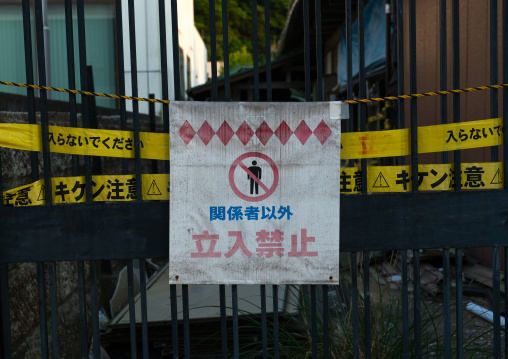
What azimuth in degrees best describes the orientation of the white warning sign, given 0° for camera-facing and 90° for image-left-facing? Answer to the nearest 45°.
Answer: approximately 0°

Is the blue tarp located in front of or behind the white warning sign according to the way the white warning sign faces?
behind

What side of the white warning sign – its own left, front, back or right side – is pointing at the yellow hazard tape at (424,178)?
left

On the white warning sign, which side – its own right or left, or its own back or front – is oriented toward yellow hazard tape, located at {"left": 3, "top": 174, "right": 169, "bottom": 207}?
right

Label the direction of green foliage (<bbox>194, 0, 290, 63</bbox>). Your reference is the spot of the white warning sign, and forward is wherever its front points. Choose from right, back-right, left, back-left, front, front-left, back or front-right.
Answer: back
